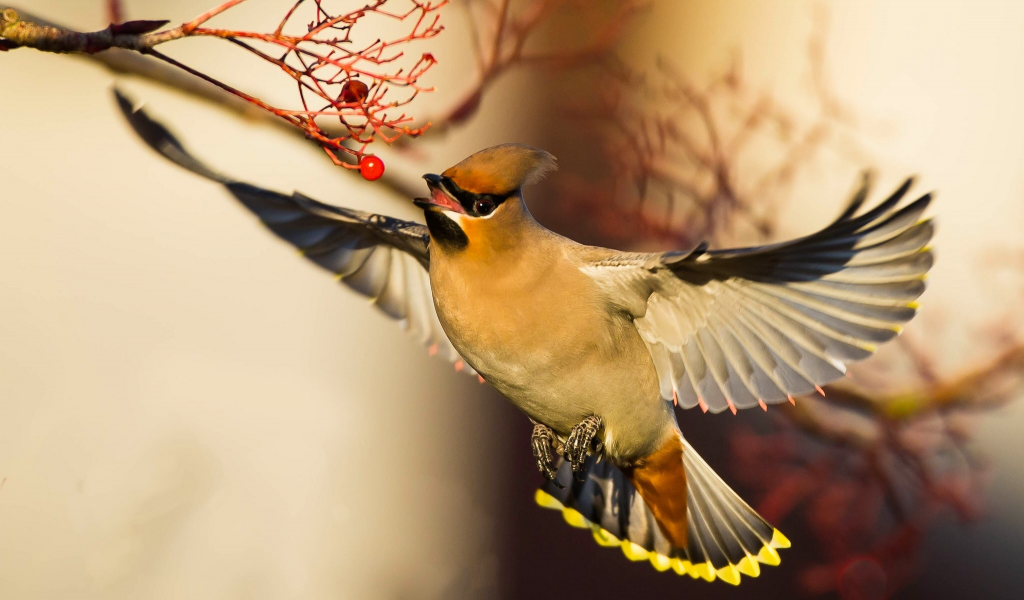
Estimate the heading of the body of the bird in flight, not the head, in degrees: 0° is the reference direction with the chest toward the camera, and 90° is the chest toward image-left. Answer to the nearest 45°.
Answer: approximately 45°
